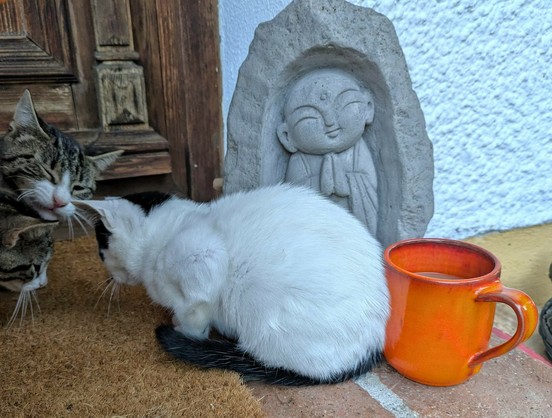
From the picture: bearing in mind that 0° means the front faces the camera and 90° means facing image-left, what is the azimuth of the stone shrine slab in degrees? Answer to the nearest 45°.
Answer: approximately 0°

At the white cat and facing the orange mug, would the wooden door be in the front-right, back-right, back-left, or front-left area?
back-left

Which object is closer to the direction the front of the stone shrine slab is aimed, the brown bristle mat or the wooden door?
the brown bristle mat

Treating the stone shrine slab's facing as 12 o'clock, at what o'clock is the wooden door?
The wooden door is roughly at 4 o'clock from the stone shrine slab.
